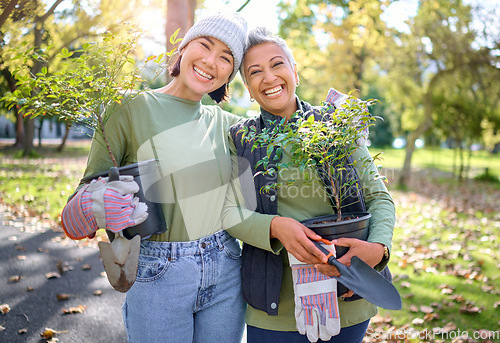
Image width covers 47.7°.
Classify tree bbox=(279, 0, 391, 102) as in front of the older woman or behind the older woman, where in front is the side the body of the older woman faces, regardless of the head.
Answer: behind

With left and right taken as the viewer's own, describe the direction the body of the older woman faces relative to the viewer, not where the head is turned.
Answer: facing the viewer

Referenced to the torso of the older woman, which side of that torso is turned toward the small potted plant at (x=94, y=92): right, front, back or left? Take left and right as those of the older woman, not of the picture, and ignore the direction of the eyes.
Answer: right

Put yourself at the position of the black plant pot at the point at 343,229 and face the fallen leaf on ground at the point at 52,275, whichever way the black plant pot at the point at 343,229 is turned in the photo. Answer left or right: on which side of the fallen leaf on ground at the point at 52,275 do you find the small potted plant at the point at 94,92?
left
